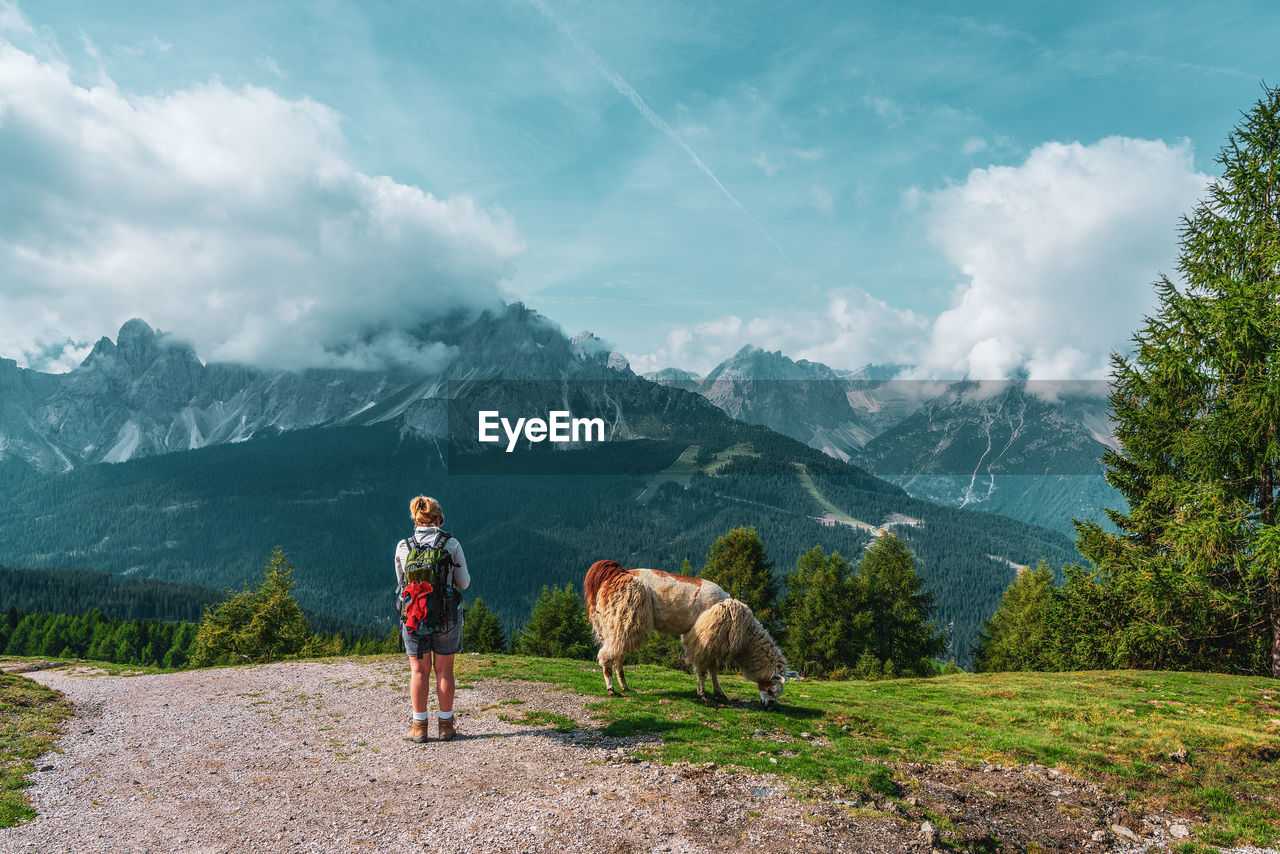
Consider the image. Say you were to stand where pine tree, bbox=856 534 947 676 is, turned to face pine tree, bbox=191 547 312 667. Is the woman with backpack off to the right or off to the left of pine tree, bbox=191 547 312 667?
left

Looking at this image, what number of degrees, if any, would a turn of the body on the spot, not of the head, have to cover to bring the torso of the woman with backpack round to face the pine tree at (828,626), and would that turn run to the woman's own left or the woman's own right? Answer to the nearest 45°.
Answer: approximately 45° to the woman's own right

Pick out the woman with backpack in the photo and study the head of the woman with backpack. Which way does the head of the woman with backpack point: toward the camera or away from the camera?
away from the camera

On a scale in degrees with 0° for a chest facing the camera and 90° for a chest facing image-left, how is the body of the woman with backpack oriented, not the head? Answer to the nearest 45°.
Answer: approximately 180°

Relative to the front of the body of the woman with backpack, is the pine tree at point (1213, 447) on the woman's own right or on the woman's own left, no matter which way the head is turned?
on the woman's own right
